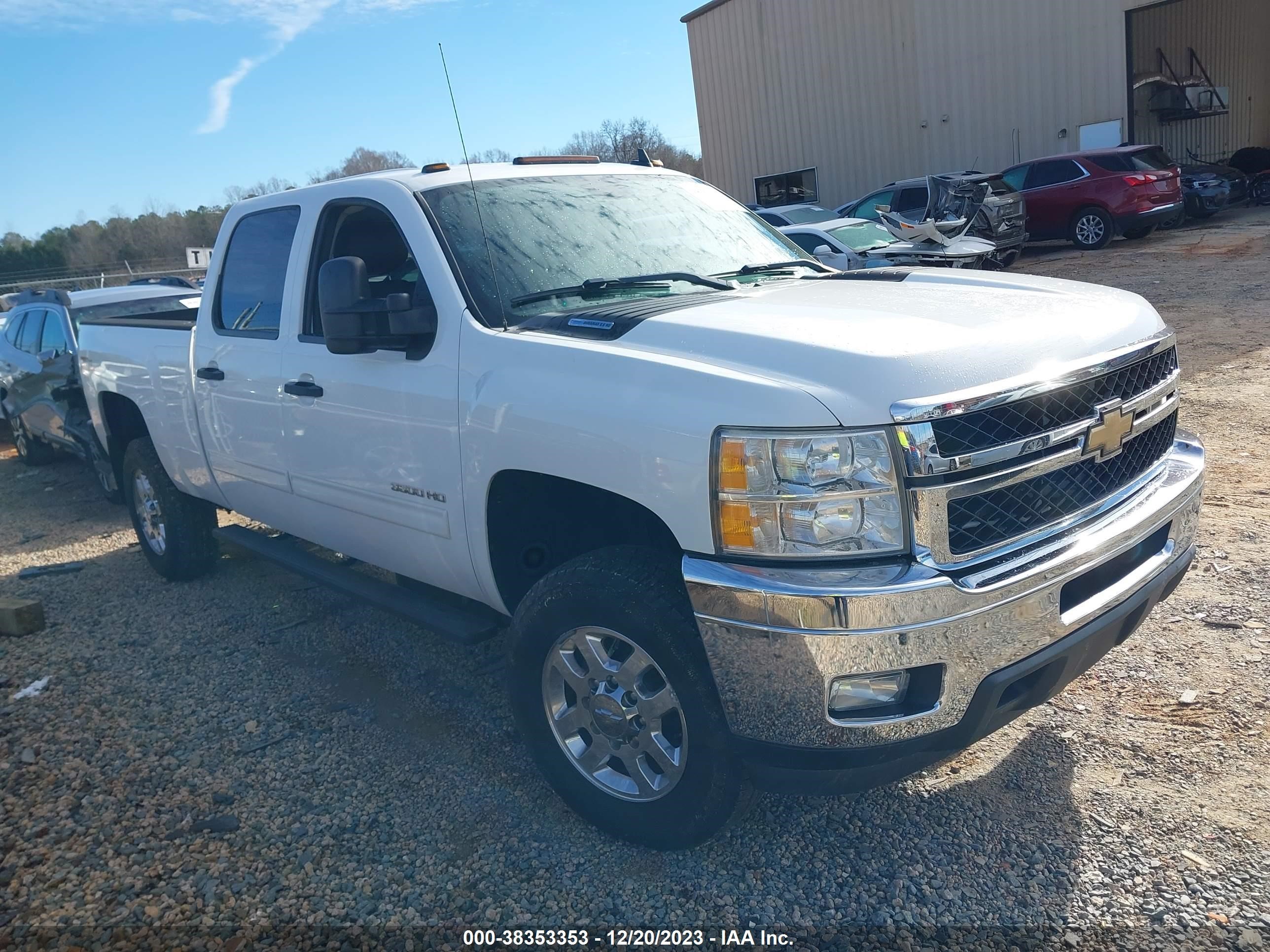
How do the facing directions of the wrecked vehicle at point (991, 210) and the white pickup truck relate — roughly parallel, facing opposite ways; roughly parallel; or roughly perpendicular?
roughly parallel, facing opposite ways

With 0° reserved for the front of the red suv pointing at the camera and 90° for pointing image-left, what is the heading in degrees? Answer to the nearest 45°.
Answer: approximately 135°

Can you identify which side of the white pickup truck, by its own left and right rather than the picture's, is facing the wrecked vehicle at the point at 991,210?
left

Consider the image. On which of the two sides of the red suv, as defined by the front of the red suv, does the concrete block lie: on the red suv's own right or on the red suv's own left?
on the red suv's own left

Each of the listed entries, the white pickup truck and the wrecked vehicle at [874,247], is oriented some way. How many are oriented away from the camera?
0

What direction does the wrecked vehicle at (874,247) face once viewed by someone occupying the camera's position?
facing the viewer and to the right of the viewer

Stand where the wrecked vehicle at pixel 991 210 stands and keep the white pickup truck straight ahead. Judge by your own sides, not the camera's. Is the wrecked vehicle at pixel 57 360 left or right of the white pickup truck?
right

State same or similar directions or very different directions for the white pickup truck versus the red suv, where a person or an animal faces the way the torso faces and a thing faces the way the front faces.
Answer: very different directions

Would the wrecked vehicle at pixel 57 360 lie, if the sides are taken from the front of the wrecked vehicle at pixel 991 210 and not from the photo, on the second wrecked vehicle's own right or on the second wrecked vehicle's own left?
on the second wrecked vehicle's own left

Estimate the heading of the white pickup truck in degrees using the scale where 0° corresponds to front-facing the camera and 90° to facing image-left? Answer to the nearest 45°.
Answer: approximately 315°
